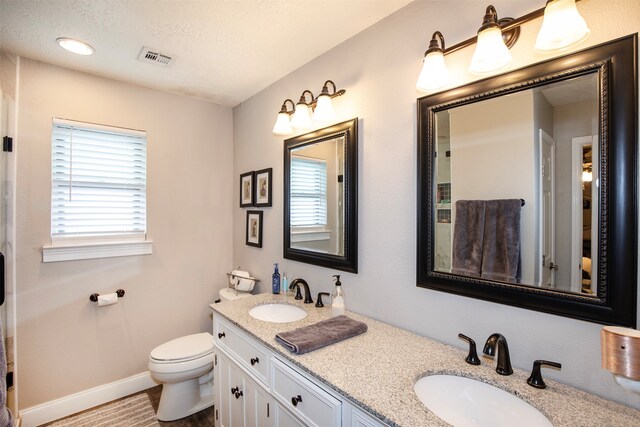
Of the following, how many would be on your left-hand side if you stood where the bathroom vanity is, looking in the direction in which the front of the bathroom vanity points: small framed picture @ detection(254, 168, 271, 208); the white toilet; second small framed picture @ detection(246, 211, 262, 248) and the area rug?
0

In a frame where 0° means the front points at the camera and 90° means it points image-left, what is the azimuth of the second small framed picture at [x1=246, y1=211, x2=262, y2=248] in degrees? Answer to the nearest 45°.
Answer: approximately 45°

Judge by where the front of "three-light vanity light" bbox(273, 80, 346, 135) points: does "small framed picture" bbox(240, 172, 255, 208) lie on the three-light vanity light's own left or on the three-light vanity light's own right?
on the three-light vanity light's own right

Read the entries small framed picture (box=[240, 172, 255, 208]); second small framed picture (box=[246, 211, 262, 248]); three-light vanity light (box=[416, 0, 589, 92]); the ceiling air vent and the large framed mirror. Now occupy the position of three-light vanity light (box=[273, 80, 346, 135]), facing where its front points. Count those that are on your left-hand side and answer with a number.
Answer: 2

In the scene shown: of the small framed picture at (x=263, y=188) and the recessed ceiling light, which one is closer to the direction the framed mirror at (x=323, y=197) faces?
the recessed ceiling light

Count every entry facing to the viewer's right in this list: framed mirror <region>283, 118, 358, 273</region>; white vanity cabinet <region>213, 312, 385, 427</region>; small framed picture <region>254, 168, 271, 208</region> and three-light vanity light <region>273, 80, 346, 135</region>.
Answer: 0

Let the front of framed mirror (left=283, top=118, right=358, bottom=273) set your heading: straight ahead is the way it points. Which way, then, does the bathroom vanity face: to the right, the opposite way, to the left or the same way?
the same way

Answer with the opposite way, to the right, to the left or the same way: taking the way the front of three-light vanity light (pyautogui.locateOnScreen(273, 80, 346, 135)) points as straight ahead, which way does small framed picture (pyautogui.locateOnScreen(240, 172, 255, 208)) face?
the same way

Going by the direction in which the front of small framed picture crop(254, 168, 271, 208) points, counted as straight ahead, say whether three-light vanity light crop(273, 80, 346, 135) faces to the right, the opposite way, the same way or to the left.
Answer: the same way

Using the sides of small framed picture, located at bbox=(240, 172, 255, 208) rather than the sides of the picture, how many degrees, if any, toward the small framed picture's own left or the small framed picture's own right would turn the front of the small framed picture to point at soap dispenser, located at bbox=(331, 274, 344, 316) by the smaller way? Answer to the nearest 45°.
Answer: approximately 90° to the small framed picture's own left

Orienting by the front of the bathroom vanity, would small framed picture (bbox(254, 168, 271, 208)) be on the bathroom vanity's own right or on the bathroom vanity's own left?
on the bathroom vanity's own right

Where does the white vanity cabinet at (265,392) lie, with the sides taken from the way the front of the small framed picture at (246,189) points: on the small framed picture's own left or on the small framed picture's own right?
on the small framed picture's own left

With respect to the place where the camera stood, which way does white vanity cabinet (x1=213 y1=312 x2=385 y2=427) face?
facing the viewer and to the left of the viewer

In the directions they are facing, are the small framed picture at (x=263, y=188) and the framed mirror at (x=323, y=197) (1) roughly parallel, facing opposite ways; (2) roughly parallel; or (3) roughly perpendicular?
roughly parallel
